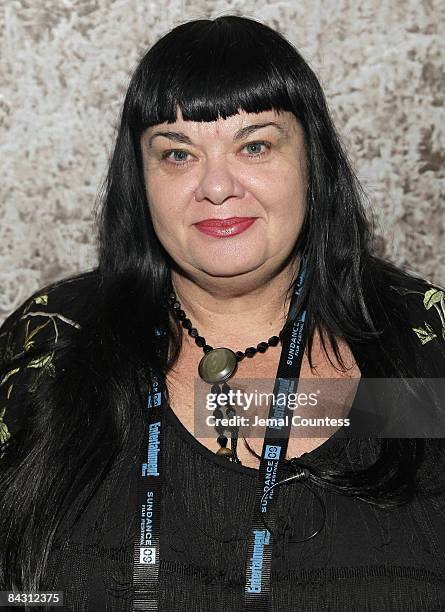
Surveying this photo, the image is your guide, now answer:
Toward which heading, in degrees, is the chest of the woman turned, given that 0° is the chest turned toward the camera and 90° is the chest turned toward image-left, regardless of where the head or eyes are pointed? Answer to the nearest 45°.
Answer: approximately 0°
